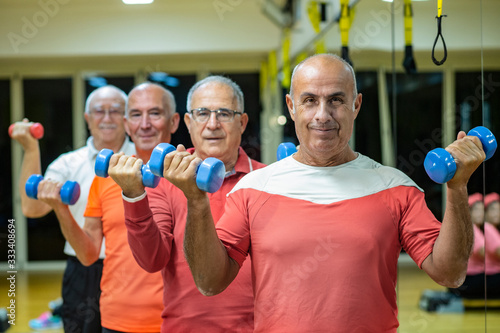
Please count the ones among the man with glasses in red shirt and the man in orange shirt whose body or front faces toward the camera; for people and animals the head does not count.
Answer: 2

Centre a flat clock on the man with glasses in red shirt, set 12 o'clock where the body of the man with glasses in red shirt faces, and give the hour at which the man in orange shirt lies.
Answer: The man in orange shirt is roughly at 5 o'clock from the man with glasses in red shirt.

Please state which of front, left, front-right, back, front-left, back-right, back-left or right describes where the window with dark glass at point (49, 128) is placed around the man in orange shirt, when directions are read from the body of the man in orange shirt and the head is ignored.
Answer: back

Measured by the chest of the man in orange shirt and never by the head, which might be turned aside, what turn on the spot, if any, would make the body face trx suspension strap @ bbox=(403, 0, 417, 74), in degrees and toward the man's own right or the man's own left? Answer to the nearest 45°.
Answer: approximately 90° to the man's own left

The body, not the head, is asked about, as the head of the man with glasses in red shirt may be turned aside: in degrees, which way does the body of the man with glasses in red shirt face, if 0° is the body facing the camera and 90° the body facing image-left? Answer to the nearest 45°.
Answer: approximately 0°

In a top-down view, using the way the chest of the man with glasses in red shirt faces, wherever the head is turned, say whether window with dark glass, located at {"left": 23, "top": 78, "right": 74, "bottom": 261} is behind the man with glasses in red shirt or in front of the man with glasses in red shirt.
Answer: behind

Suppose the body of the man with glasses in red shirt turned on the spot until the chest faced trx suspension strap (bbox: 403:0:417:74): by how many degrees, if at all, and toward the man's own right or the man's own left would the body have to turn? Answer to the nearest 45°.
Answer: approximately 135° to the man's own left
